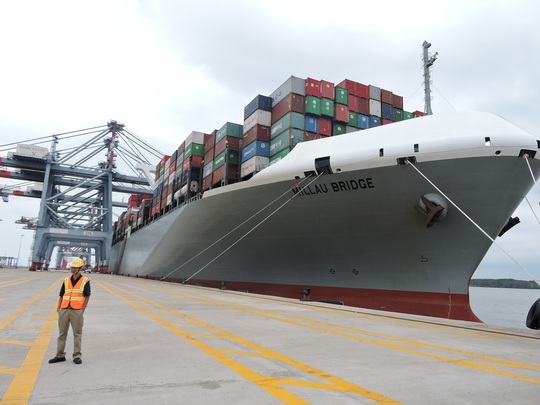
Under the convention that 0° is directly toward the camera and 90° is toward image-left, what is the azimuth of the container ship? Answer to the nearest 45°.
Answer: approximately 315°
